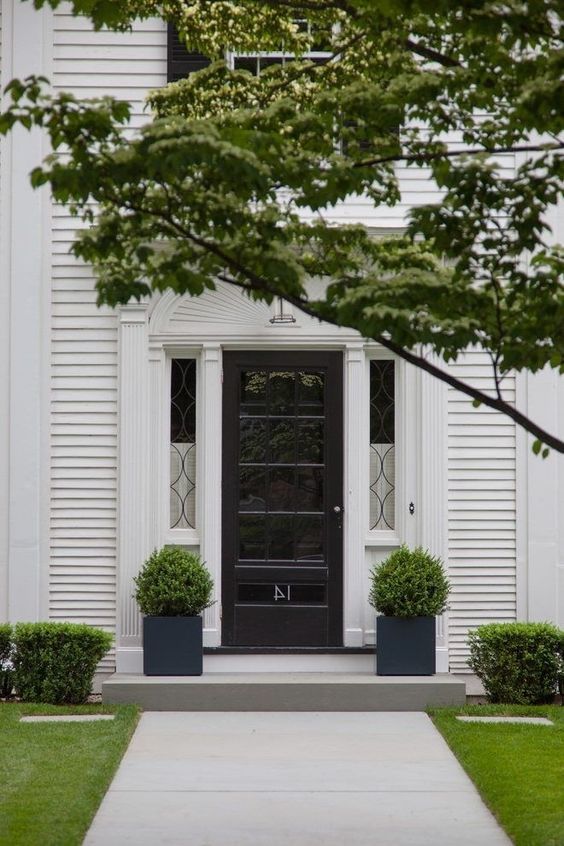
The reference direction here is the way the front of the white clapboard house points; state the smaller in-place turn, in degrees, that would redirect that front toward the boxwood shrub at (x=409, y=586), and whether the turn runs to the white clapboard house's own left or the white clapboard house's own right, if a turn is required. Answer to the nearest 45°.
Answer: approximately 90° to the white clapboard house's own left

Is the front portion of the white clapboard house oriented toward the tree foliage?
yes

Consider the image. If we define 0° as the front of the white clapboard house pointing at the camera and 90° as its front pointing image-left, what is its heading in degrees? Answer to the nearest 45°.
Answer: approximately 0°

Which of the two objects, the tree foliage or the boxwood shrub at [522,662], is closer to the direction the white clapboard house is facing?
the tree foliage
